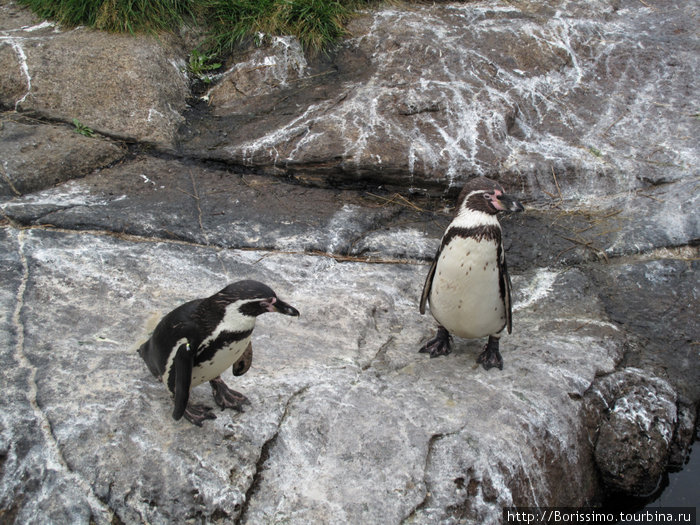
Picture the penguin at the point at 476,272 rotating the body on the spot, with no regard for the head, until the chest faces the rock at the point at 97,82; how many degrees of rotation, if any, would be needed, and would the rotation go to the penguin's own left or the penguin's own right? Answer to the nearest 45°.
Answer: approximately 135° to the penguin's own right

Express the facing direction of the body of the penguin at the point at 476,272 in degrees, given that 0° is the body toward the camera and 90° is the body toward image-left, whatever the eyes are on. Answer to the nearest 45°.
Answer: approximately 0°

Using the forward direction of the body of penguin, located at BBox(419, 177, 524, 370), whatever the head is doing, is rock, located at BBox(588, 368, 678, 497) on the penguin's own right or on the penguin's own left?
on the penguin's own left

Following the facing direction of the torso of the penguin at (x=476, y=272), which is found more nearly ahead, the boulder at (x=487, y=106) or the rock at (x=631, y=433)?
the rock

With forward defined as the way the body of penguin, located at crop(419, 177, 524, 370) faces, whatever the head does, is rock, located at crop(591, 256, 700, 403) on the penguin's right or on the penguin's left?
on the penguin's left

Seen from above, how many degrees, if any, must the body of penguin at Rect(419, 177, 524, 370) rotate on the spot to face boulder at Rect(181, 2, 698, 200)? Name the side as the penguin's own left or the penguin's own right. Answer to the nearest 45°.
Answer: approximately 180°

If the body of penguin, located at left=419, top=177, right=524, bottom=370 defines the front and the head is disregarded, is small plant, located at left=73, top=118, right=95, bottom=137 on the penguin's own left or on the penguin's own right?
on the penguin's own right

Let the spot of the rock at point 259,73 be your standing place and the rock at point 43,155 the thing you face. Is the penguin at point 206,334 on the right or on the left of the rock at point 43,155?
left

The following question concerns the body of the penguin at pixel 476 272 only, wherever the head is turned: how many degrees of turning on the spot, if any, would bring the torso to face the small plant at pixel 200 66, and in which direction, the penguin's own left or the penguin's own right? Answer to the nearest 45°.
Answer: approximately 135° to the penguin's own right

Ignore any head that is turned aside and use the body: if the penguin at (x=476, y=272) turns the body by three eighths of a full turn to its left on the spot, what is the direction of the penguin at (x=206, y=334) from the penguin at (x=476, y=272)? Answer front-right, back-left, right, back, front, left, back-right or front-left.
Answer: back
